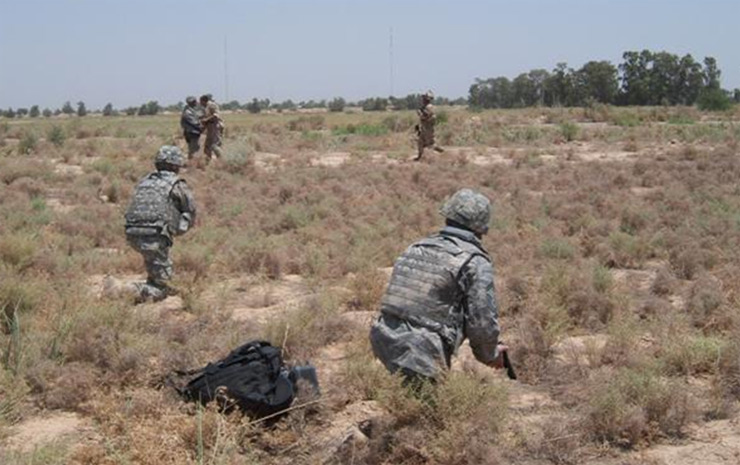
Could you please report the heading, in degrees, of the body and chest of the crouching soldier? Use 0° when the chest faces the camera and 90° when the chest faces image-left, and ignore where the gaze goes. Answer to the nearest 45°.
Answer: approximately 225°

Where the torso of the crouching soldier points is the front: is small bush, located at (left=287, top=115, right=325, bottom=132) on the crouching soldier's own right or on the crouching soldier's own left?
on the crouching soldier's own left

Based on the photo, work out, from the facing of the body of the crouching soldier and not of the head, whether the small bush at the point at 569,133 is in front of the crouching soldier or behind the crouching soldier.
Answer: in front

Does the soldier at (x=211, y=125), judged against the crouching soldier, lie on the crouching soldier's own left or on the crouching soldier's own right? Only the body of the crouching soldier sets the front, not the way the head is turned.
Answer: on the crouching soldier's own left
